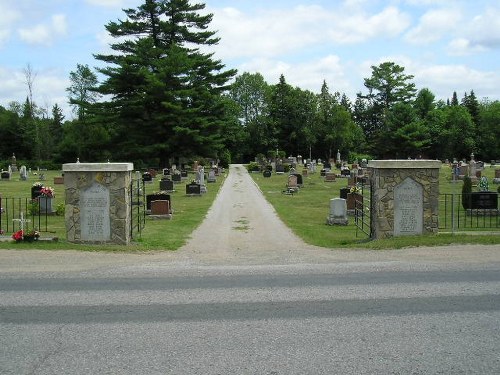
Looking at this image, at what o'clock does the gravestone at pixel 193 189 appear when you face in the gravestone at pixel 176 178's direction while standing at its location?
the gravestone at pixel 193 189 is roughly at 12 o'clock from the gravestone at pixel 176 178.

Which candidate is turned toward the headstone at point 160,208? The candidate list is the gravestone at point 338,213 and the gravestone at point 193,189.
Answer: the gravestone at point 193,189

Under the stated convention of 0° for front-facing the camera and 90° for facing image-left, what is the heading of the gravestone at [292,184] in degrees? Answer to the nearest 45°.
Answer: approximately 0°

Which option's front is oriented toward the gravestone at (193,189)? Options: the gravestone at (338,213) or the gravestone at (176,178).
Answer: the gravestone at (176,178)

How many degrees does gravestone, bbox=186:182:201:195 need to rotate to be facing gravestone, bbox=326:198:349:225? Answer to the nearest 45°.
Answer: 0° — it already faces it

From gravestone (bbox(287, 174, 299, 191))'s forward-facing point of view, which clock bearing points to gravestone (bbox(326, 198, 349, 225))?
gravestone (bbox(326, 198, 349, 225)) is roughly at 12 o'clock from gravestone (bbox(287, 174, 299, 191)).

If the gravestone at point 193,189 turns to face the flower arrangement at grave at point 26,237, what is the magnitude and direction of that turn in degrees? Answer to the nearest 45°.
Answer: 0° — it already faces it

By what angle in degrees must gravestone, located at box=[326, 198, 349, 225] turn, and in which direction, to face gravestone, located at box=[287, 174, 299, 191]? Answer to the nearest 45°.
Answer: approximately 180°

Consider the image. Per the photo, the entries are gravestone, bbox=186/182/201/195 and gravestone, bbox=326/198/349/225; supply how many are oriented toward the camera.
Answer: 2
